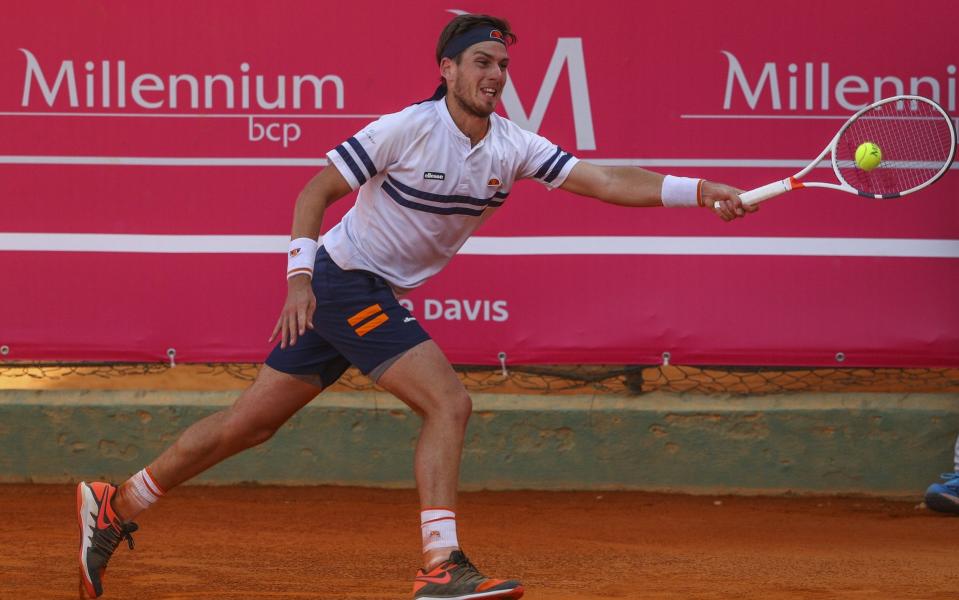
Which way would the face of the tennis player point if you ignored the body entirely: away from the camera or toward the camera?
toward the camera

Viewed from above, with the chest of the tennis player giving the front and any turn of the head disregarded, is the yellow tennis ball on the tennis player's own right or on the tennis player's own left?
on the tennis player's own left

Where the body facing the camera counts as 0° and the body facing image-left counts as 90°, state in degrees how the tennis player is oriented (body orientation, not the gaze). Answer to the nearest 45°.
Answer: approximately 315°
